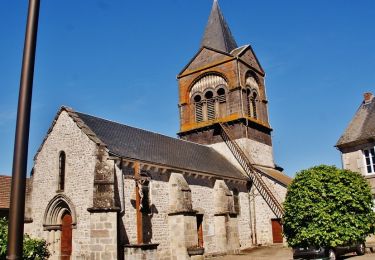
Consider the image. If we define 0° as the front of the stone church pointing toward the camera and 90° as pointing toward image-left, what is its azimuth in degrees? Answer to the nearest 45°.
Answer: approximately 45°

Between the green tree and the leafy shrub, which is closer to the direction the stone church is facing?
the leafy shrub

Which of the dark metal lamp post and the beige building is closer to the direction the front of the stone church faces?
the dark metal lamp post

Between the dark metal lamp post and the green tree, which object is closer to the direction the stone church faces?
the dark metal lamp post

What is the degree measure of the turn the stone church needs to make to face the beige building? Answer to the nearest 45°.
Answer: approximately 135° to its left

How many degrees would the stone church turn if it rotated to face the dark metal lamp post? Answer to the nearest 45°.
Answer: approximately 45° to its left

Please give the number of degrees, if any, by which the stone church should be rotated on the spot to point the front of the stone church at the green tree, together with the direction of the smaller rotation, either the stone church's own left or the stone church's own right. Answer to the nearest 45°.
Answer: approximately 90° to the stone church's own left

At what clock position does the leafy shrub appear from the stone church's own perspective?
The leafy shrub is roughly at 12 o'clock from the stone church.
